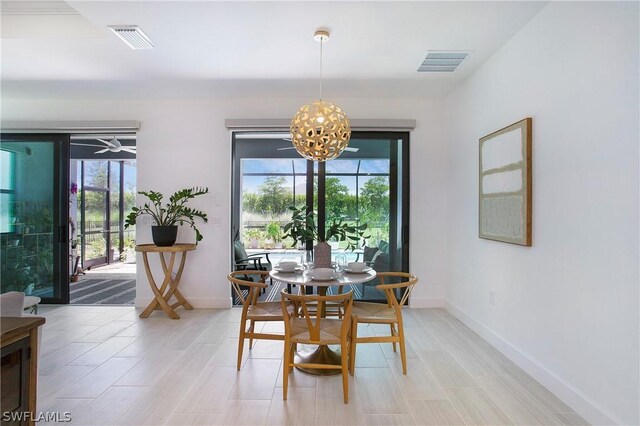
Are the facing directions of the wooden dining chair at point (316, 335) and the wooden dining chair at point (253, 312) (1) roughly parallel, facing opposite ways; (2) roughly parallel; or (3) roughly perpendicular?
roughly perpendicular

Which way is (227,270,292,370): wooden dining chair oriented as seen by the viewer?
to the viewer's right

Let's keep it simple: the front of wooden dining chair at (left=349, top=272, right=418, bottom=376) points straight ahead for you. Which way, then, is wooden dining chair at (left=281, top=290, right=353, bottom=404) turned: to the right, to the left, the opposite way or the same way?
to the right

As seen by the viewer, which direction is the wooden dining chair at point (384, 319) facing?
to the viewer's left

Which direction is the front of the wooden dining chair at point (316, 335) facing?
away from the camera

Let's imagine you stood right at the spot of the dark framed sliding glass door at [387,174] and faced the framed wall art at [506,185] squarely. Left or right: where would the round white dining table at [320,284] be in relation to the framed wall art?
right

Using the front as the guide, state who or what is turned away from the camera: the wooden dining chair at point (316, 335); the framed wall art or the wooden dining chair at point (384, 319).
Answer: the wooden dining chair at point (316, 335)

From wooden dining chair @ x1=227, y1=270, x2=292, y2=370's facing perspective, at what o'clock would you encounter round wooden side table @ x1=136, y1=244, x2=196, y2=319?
The round wooden side table is roughly at 8 o'clock from the wooden dining chair.

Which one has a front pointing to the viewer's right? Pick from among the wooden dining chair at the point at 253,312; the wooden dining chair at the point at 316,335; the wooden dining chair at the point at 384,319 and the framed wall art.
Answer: the wooden dining chair at the point at 253,312

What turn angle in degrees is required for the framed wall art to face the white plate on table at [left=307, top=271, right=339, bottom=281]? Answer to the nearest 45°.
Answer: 0° — it already faces it

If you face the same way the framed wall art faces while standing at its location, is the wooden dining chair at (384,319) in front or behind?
in front

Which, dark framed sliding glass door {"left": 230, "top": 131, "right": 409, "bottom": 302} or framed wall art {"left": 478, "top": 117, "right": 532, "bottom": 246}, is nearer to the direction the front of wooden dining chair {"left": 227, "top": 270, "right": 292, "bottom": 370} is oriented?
the framed wall art

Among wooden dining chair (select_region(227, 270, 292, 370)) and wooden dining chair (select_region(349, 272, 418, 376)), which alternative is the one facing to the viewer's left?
wooden dining chair (select_region(349, 272, 418, 376))

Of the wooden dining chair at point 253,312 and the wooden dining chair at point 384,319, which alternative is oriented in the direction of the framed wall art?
the wooden dining chair at point 253,312
